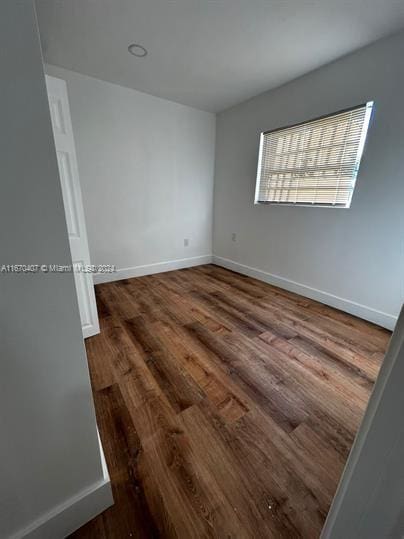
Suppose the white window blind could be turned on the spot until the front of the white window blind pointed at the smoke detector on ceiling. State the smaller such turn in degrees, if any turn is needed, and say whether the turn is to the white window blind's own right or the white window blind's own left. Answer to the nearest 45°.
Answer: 0° — it already faces it

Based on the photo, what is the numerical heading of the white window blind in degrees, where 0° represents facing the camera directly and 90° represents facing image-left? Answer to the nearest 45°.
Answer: approximately 45°
